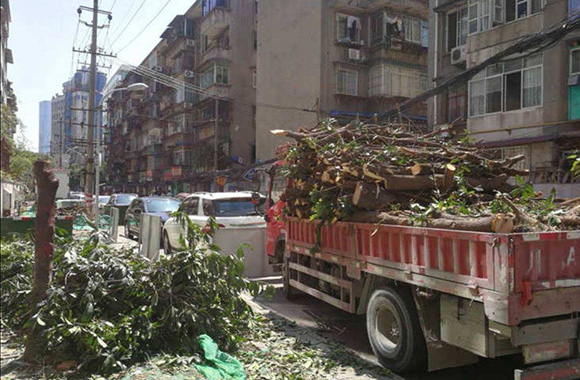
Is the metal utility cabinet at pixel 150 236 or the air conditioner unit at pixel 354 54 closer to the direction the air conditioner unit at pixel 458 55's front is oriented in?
the metal utility cabinet

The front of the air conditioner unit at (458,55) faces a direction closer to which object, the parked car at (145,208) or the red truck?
the parked car

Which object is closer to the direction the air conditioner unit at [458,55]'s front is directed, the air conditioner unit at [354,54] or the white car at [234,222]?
the white car

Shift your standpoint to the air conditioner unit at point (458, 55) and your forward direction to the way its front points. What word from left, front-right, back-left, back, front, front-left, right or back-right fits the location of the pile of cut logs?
front-left

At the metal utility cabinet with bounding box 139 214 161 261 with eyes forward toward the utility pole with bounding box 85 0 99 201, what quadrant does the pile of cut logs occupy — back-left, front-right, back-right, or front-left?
back-right

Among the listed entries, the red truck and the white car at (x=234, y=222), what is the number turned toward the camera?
0

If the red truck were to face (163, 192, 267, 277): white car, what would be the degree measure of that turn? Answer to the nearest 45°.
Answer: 0° — it already faces it

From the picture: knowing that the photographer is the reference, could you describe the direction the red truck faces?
facing away from the viewer and to the left of the viewer

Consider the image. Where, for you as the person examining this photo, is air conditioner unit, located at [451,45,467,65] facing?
facing the viewer and to the left of the viewer

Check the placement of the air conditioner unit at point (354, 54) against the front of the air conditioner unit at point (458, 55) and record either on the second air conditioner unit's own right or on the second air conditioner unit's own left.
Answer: on the second air conditioner unit's own right

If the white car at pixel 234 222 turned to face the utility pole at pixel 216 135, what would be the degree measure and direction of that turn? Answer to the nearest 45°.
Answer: approximately 45° to its right

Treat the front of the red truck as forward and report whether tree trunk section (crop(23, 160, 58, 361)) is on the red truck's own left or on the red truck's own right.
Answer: on the red truck's own left

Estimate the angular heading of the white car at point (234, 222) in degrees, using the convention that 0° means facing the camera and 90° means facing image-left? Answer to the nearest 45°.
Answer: approximately 135°

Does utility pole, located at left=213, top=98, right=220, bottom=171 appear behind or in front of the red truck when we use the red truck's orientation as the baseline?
in front

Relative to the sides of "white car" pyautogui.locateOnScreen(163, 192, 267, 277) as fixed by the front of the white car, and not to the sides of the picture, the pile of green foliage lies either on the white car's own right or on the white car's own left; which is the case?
on the white car's own left

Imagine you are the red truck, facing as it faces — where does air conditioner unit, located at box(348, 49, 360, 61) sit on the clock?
The air conditioner unit is roughly at 1 o'clock from the red truck.

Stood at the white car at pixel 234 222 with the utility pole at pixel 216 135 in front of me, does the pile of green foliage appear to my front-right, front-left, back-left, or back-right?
back-left
